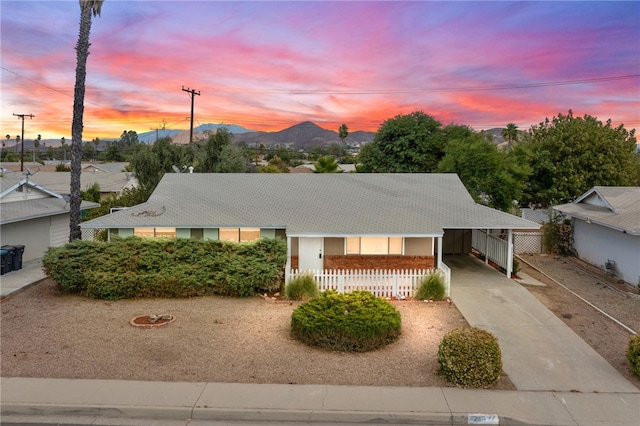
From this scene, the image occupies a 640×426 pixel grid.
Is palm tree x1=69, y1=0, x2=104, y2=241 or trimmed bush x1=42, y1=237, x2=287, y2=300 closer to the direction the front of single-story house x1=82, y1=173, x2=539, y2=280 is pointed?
the trimmed bush

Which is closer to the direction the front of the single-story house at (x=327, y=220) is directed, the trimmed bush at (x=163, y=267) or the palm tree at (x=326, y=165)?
the trimmed bush

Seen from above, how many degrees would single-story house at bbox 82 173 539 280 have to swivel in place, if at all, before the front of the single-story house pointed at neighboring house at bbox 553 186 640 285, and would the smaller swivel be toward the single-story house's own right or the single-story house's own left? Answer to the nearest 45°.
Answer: approximately 90° to the single-story house's own left

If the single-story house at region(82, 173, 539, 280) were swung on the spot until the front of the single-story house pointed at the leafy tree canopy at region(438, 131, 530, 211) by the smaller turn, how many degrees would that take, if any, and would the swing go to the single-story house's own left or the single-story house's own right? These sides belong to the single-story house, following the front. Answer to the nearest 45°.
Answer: approximately 135° to the single-story house's own left

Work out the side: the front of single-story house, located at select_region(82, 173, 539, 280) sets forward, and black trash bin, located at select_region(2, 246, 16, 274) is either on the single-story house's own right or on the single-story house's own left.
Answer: on the single-story house's own right

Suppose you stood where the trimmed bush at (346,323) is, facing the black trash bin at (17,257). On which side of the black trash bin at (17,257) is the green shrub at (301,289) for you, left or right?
right

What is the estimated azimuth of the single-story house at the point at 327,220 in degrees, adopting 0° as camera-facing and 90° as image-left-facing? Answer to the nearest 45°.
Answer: approximately 0°
